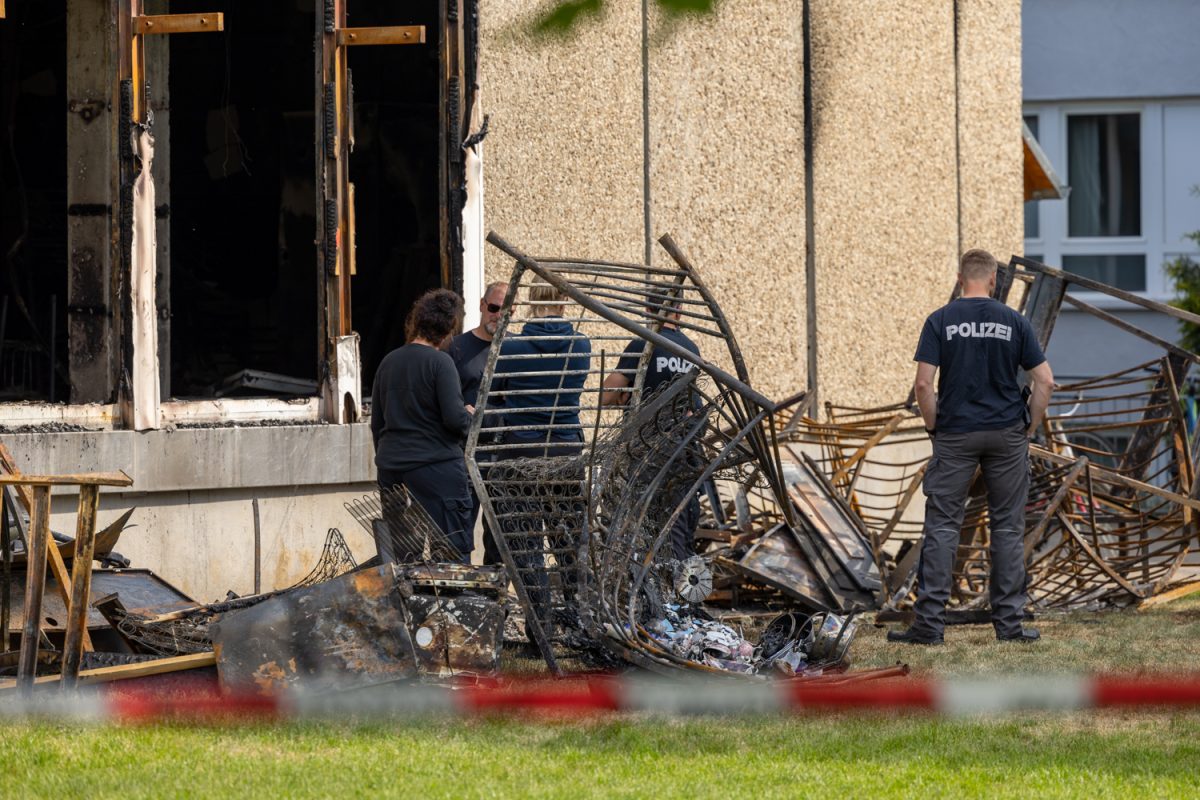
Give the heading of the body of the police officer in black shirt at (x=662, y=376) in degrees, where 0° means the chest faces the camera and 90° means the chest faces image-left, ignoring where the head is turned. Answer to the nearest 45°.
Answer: approximately 135°

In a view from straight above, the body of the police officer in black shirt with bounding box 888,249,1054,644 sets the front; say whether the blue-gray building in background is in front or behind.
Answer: in front

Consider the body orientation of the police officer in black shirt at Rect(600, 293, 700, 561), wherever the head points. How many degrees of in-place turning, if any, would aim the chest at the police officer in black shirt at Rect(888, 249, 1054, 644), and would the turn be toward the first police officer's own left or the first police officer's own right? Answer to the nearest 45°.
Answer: approximately 135° to the first police officer's own right

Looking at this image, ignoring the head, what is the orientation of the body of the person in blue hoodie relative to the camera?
away from the camera

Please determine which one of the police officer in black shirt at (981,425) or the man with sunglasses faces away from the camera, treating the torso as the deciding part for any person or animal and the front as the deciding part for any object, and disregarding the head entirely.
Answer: the police officer in black shirt

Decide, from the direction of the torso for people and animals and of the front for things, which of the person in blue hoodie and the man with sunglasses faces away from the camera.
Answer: the person in blue hoodie

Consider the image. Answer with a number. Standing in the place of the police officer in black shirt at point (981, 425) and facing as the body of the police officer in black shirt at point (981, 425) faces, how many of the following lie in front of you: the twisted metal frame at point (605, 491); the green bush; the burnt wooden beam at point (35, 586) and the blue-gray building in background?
2

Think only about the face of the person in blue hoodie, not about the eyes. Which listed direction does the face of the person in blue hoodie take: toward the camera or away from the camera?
away from the camera

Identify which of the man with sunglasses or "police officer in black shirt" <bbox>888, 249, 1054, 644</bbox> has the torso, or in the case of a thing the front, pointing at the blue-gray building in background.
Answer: the police officer in black shirt

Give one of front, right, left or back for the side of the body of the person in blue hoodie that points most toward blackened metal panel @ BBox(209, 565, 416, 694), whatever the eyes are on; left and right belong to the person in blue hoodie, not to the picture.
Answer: back

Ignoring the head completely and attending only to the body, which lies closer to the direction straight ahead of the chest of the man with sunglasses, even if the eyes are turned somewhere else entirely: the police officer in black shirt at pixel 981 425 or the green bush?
the police officer in black shirt

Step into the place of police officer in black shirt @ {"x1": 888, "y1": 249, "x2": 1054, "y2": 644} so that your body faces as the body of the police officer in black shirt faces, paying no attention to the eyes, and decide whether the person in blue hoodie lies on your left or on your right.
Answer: on your left

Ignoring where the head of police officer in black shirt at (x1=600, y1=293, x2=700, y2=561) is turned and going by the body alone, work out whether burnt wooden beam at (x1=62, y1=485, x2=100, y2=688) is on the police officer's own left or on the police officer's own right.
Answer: on the police officer's own left

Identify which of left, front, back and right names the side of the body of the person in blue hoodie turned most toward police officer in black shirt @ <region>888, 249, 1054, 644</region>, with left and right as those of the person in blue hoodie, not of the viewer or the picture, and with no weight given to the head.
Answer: right

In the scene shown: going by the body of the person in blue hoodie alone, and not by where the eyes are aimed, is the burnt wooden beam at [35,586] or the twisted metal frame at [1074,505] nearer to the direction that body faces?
the twisted metal frame

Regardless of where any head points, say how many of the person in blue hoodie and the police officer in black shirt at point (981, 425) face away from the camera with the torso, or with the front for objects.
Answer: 2

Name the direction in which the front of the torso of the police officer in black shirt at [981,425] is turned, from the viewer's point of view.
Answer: away from the camera

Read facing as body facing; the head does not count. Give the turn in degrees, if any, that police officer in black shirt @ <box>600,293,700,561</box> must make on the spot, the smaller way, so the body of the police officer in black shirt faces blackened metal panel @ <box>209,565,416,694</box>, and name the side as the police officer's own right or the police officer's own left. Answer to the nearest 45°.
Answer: approximately 90° to the police officer's own left
